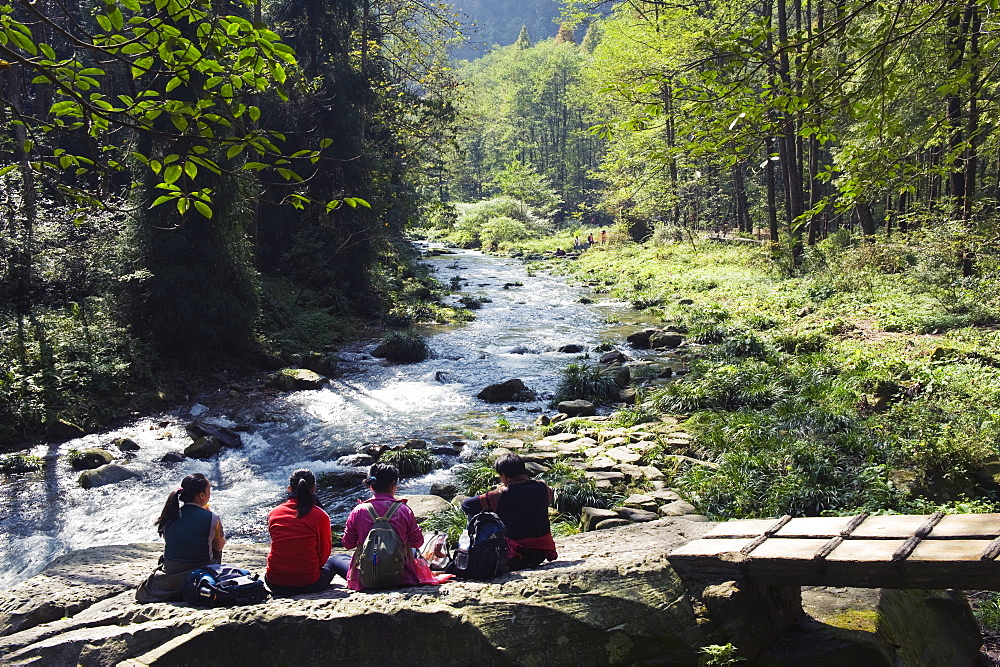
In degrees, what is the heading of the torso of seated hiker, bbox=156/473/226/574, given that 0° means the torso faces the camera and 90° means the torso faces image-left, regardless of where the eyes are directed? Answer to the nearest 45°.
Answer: approximately 225°

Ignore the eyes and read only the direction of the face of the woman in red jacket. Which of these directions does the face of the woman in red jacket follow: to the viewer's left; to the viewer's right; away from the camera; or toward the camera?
away from the camera

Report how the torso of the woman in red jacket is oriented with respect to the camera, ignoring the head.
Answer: away from the camera

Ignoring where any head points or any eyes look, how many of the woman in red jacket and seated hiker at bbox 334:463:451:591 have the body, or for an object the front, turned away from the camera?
2

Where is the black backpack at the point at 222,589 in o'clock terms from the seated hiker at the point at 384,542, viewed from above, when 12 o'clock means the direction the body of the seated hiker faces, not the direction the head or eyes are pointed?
The black backpack is roughly at 9 o'clock from the seated hiker.

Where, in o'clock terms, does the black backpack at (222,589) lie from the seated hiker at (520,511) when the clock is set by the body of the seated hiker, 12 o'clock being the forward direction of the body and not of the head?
The black backpack is roughly at 10 o'clock from the seated hiker.

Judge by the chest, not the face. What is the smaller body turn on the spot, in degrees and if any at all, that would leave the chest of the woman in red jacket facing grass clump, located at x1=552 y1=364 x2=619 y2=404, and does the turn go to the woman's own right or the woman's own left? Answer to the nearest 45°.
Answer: approximately 45° to the woman's own right

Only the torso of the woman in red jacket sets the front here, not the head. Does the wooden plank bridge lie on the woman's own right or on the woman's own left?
on the woman's own right

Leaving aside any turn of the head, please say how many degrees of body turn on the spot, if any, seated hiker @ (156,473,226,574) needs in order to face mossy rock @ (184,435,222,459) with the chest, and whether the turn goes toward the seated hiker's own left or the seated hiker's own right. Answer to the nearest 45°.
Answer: approximately 45° to the seated hiker's own left

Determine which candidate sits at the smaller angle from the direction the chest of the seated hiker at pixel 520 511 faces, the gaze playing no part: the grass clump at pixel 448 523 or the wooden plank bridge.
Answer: the grass clump

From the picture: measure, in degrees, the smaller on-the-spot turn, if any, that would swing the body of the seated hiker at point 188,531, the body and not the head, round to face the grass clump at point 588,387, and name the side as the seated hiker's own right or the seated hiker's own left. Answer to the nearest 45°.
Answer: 0° — they already face it

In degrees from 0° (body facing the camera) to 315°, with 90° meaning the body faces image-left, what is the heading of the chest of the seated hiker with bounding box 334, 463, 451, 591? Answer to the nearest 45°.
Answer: approximately 180°
